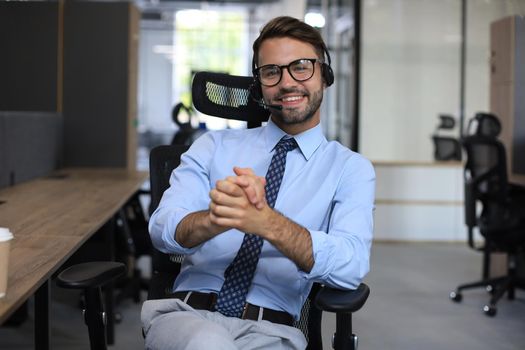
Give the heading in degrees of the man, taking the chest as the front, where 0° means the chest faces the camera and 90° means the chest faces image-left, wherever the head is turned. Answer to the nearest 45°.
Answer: approximately 0°

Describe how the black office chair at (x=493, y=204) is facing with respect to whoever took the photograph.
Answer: facing away from the viewer and to the right of the viewer

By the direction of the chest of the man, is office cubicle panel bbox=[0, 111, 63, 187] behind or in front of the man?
behind

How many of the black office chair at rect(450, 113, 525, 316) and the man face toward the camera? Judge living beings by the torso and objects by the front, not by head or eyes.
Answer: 1
